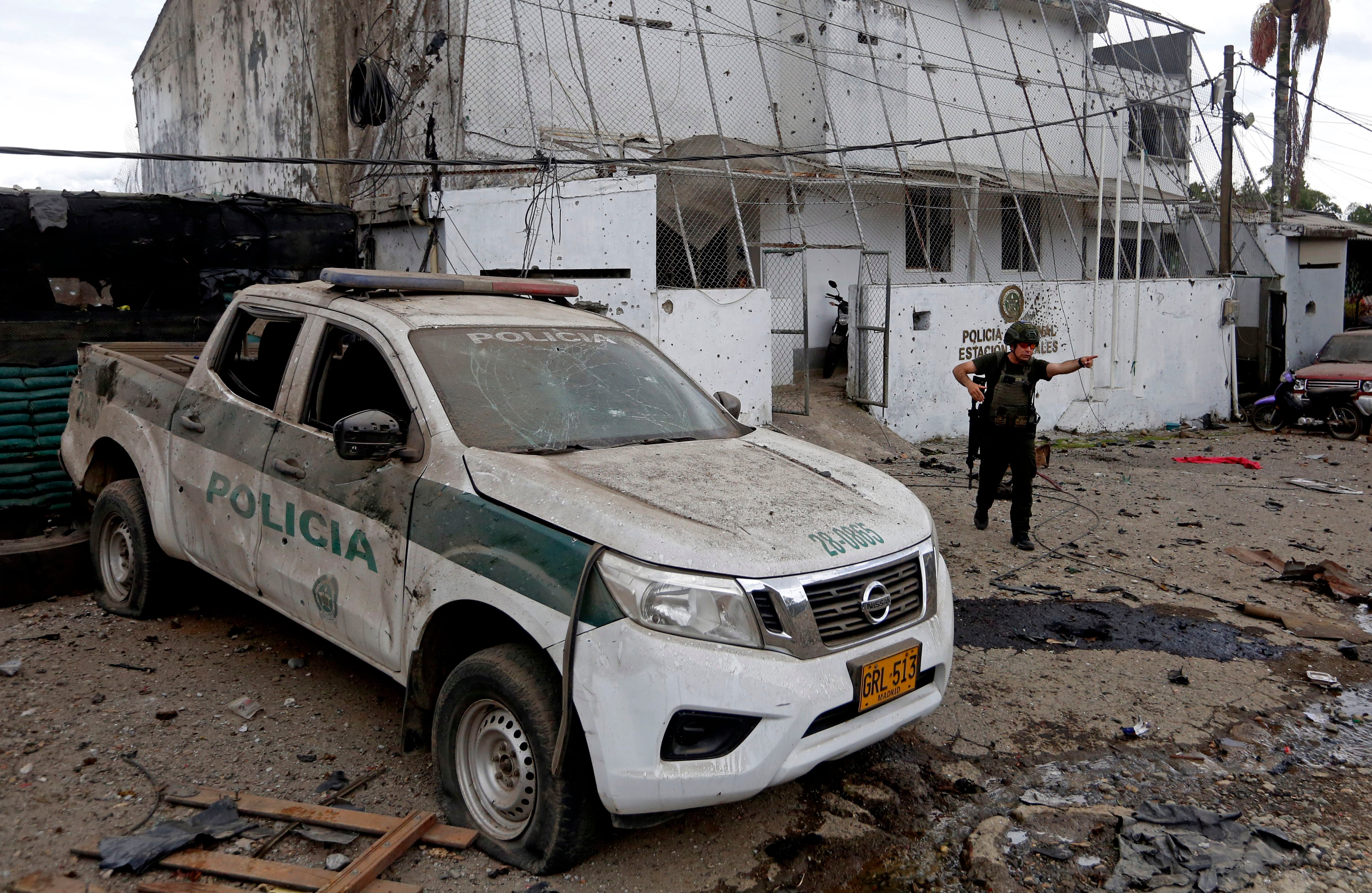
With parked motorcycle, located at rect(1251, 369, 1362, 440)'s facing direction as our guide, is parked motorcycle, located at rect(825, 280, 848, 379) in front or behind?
in front

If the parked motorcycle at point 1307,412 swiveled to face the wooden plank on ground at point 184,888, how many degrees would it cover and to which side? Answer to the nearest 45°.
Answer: approximately 90° to its left

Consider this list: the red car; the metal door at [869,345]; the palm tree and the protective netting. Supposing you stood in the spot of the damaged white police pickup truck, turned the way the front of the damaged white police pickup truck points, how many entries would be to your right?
0

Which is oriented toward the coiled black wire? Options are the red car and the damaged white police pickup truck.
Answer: the red car

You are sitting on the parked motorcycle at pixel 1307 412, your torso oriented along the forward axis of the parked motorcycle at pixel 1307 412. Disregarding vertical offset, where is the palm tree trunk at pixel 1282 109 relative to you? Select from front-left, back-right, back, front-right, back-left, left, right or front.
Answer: right

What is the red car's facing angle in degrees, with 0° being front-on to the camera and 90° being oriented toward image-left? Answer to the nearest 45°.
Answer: approximately 45°

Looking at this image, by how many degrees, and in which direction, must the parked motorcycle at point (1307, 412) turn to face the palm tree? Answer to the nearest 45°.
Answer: approximately 90° to its right

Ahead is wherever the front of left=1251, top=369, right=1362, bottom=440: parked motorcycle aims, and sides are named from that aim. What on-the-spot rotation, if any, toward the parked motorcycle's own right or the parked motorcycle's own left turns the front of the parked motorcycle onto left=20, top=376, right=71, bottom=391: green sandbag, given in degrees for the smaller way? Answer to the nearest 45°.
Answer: approximately 45° to the parked motorcycle's own left

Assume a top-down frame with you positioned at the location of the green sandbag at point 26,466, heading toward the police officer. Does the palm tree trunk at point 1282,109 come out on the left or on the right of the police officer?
left

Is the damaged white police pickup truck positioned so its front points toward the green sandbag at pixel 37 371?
no

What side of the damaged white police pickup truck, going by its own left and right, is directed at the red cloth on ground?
left

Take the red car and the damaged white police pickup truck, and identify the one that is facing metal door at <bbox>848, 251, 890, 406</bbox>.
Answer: the red car

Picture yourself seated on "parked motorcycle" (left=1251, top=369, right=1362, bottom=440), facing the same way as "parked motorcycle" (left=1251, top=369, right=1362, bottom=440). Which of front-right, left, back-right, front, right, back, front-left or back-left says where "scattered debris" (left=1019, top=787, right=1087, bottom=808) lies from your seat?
left

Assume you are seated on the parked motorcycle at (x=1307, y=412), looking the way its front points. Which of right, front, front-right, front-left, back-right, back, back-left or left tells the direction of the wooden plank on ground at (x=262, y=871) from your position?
left

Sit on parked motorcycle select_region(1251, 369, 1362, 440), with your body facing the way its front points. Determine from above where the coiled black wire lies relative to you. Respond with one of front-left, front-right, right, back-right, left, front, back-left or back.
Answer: front-left

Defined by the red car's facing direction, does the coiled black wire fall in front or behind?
in front

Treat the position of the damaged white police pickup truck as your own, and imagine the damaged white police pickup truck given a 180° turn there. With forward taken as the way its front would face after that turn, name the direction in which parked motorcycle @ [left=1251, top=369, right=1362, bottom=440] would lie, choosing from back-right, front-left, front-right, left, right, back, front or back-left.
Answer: right

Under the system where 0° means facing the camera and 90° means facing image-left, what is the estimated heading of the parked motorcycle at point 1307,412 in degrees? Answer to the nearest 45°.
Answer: approximately 90°

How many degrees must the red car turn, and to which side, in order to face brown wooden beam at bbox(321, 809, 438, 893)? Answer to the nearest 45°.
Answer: approximately 45° to its left

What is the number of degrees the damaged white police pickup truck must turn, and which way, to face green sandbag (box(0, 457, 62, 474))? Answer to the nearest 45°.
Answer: approximately 180°

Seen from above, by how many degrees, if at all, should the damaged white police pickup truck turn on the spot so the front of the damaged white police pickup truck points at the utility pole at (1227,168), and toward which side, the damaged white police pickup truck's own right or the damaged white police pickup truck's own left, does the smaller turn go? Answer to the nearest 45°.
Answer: approximately 90° to the damaged white police pickup truck's own left
